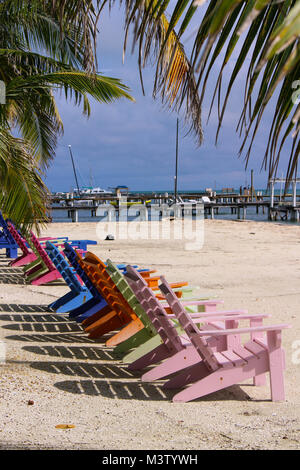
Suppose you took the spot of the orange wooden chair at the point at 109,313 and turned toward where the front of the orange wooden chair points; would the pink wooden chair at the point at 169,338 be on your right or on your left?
on your right

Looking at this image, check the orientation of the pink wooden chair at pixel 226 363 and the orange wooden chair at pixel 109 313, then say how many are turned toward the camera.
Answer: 0

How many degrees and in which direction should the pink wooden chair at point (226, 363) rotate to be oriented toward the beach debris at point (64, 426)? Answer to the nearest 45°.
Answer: approximately 135° to its right

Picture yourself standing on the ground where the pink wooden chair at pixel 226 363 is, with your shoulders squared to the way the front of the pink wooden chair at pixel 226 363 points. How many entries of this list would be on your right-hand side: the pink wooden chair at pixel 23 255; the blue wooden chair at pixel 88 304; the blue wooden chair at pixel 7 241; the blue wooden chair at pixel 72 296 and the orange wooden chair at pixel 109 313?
0

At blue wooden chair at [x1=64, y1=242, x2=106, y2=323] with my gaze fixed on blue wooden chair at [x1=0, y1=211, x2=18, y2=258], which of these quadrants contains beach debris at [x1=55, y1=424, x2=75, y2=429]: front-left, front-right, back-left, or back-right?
back-left

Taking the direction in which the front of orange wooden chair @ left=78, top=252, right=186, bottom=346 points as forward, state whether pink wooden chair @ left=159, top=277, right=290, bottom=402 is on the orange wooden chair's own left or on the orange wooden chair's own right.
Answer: on the orange wooden chair's own right

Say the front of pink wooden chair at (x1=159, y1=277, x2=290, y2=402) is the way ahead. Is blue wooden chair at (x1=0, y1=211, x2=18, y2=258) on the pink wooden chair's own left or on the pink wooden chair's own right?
on the pink wooden chair's own left

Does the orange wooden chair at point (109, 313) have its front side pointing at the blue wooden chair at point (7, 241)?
no

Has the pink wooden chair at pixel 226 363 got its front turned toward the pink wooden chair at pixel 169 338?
no

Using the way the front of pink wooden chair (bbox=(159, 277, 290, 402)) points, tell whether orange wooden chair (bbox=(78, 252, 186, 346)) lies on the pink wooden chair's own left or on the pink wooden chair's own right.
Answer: on the pink wooden chair's own left

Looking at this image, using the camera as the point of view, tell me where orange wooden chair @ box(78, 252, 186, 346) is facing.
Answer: facing away from the viewer and to the right of the viewer

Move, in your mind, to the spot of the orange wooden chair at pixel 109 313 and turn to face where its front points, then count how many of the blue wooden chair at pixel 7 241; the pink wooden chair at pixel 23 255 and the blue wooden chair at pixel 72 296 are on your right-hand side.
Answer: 0

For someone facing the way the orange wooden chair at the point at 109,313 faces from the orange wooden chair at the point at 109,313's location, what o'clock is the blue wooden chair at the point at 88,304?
The blue wooden chair is roughly at 10 o'clock from the orange wooden chair.

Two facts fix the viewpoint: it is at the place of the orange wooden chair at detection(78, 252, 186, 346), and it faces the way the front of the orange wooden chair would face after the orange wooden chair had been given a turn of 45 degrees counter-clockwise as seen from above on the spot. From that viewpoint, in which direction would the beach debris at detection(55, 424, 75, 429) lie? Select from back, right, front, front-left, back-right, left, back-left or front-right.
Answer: back

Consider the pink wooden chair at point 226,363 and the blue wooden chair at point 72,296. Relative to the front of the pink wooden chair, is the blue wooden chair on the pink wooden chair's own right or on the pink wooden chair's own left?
on the pink wooden chair's own left

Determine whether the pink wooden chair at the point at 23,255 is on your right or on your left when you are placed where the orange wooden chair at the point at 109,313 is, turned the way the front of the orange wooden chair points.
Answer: on your left

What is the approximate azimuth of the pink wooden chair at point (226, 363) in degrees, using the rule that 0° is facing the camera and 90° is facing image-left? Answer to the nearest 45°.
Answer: approximately 270°
